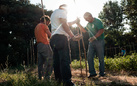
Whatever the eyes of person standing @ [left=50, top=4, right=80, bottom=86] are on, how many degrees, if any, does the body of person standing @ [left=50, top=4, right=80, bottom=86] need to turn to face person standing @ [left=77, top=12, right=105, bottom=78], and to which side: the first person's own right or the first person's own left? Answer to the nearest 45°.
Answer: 0° — they already face them

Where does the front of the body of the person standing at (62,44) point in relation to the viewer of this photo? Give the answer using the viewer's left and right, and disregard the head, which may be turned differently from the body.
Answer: facing away from the viewer and to the right of the viewer

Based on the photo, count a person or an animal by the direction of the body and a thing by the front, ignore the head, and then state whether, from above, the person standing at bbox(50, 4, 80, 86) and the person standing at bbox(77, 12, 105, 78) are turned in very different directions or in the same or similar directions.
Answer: very different directions

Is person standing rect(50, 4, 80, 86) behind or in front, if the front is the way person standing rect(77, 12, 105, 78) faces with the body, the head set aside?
in front

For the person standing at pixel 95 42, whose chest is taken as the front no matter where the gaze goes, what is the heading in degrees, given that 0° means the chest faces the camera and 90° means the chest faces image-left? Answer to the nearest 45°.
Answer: approximately 45°
